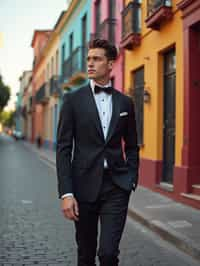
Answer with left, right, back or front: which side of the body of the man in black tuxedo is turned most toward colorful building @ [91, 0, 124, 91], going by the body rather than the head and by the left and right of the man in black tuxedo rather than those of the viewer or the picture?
back

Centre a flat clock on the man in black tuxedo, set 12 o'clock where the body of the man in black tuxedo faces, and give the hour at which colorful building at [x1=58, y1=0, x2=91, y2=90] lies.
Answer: The colorful building is roughly at 6 o'clock from the man in black tuxedo.

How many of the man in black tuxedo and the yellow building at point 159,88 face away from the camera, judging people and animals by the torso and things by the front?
0

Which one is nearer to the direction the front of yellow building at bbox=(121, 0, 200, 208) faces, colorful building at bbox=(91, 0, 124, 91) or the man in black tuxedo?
the man in black tuxedo

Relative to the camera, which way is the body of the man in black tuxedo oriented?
toward the camera

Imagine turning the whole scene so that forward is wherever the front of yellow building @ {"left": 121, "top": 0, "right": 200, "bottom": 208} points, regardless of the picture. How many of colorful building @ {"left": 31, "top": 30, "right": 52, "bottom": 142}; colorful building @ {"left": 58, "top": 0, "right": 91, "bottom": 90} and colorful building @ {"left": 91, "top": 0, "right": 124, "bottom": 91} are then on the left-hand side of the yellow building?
0

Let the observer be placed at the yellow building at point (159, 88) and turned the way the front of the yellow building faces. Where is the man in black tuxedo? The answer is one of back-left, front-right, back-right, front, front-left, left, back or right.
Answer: front-left

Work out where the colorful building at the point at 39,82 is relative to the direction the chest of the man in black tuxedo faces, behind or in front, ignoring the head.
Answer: behind

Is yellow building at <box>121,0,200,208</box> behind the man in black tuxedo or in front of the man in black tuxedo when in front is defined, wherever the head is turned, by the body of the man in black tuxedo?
behind

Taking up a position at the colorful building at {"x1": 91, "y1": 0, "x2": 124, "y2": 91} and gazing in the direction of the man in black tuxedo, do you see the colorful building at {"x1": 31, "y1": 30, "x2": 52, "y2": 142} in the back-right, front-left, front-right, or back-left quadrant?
back-right

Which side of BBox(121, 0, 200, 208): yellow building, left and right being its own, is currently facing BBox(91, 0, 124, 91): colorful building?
right

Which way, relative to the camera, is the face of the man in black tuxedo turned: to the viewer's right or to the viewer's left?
to the viewer's left

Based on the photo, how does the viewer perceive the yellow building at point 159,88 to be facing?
facing the viewer and to the left of the viewer
